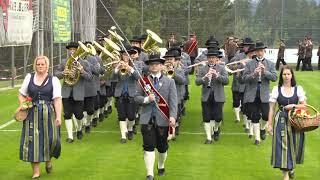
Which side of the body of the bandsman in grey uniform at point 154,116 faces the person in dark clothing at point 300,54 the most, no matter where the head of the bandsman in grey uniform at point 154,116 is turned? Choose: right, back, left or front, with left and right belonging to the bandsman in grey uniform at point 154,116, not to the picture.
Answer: back

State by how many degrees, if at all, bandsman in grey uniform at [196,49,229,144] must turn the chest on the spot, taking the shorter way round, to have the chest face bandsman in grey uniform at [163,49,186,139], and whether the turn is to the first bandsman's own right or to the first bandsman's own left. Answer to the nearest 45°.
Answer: approximately 90° to the first bandsman's own right

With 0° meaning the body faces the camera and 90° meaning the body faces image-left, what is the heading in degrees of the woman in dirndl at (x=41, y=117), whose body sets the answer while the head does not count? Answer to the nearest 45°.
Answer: approximately 0°

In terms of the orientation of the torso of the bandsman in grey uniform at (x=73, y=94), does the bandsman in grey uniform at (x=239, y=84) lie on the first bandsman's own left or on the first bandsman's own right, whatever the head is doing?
on the first bandsman's own left
